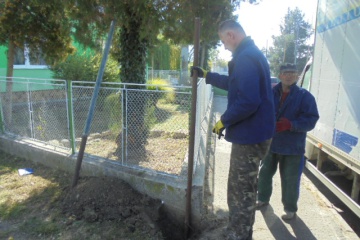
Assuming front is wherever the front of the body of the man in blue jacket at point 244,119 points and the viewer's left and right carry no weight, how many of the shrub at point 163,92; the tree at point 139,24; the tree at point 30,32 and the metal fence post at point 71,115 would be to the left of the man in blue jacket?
0

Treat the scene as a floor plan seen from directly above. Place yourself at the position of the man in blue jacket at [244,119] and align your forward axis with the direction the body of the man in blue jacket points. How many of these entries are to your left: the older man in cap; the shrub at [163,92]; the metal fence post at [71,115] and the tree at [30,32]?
0

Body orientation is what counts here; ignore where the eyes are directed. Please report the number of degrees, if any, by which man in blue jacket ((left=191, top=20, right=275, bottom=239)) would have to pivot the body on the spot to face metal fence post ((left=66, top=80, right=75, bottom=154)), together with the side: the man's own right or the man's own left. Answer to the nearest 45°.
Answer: approximately 45° to the man's own right

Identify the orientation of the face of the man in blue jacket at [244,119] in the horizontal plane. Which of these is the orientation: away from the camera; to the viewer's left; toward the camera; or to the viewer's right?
to the viewer's left

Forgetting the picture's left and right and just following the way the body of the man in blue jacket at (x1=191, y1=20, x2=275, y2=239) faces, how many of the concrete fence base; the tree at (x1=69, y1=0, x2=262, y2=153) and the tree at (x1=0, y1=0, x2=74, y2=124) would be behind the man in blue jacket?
0

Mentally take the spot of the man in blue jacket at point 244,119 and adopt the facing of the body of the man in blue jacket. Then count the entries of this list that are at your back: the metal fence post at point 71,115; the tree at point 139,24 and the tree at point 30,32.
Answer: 0

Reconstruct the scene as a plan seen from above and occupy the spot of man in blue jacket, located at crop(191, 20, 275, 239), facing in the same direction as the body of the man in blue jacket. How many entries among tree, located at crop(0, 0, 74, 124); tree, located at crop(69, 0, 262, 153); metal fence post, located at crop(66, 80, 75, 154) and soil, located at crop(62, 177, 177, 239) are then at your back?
0

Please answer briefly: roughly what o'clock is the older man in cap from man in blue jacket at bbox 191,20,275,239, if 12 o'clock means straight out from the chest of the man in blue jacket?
The older man in cap is roughly at 4 o'clock from the man in blue jacket.

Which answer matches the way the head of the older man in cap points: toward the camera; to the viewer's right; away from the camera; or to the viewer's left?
toward the camera

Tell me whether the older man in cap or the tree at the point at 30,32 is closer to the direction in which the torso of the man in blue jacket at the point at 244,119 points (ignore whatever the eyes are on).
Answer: the tree

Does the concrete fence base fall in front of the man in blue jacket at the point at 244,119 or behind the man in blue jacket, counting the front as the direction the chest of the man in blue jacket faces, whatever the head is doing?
in front

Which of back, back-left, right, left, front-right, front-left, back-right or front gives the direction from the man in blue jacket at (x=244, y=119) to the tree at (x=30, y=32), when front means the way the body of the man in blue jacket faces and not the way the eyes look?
front-right

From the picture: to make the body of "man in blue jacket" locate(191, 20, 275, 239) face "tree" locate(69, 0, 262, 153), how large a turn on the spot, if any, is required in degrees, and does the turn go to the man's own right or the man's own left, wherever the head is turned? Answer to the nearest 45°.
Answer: approximately 45° to the man's own right

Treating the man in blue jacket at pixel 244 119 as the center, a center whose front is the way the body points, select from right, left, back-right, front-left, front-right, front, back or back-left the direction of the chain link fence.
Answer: front-right

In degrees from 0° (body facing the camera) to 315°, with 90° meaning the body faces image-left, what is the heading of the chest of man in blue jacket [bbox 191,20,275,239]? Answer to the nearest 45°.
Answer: approximately 90°
